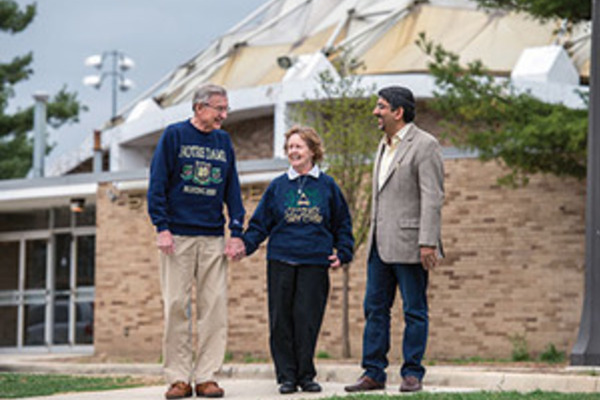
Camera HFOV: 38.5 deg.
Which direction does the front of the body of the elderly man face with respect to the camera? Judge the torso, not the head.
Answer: toward the camera

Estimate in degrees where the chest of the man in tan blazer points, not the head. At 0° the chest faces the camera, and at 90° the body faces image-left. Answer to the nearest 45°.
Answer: approximately 45°

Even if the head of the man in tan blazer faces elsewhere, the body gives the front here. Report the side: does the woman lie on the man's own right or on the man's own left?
on the man's own right

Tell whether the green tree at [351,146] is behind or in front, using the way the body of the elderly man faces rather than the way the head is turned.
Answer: behind

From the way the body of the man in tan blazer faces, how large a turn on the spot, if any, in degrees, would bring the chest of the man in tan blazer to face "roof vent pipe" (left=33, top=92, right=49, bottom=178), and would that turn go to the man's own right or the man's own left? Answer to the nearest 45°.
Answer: approximately 90° to the man's own right

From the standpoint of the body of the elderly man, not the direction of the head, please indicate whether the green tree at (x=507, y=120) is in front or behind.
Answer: behind

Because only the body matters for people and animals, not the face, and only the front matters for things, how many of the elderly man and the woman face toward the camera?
2

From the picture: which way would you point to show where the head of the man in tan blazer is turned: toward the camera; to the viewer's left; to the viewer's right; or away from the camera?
to the viewer's left

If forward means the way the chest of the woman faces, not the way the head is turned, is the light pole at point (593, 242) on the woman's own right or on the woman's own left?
on the woman's own left

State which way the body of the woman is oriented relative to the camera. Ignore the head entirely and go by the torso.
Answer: toward the camera
